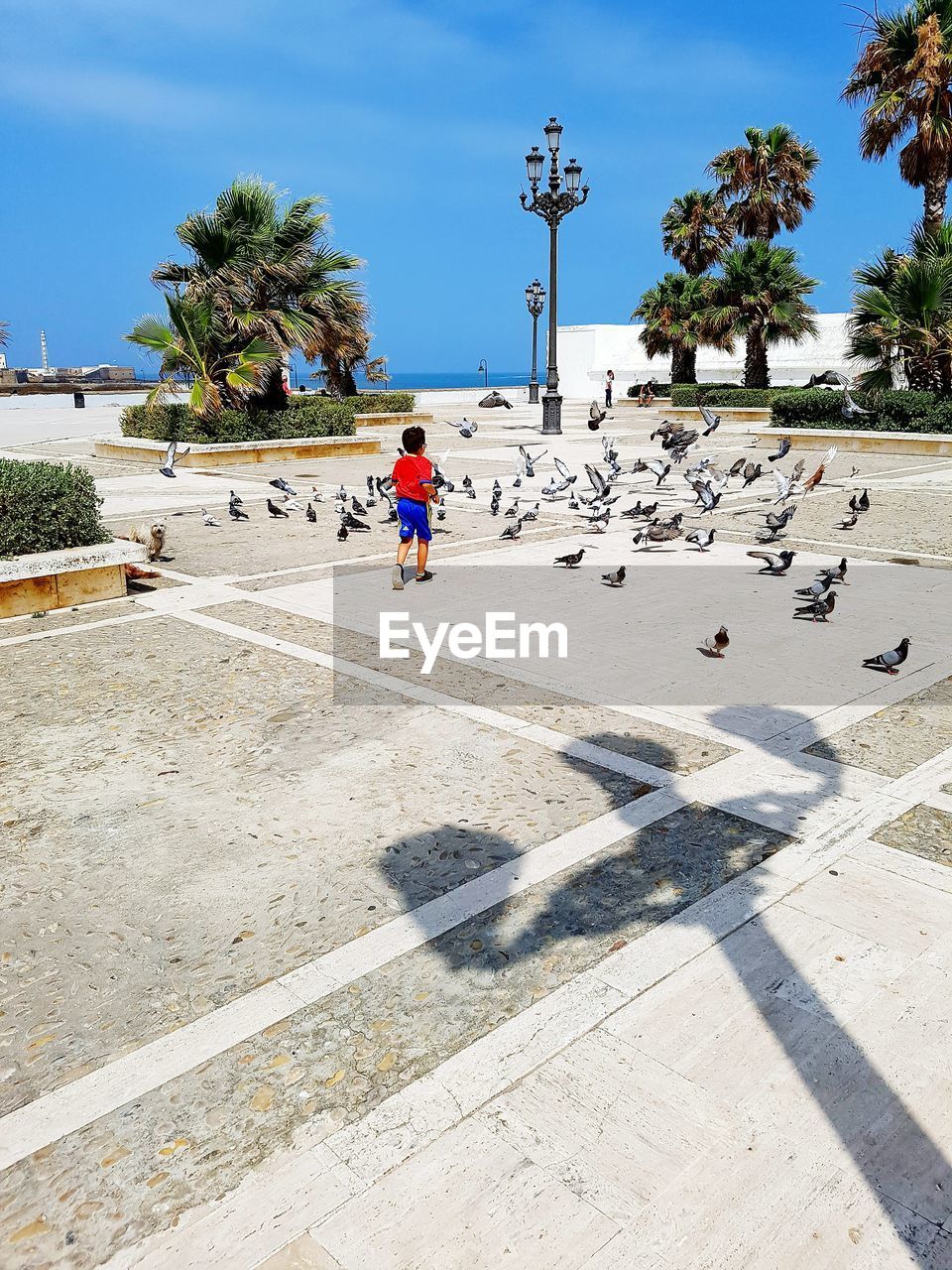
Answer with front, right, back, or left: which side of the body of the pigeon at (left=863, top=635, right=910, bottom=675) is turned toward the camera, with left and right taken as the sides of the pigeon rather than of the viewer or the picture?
right

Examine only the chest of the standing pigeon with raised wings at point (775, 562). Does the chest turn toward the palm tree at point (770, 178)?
no

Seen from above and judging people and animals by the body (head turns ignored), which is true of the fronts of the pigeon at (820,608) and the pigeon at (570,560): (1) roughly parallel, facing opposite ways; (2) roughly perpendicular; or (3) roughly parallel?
roughly parallel

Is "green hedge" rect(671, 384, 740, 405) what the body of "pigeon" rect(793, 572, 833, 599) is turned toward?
no

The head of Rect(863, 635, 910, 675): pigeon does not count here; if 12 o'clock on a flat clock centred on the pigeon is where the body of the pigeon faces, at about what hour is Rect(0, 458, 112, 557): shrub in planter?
The shrub in planter is roughly at 6 o'clock from the pigeon.

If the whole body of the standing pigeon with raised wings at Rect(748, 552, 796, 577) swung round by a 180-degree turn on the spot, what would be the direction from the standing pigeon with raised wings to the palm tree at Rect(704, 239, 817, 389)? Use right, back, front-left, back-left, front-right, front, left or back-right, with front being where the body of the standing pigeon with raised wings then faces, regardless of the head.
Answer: right

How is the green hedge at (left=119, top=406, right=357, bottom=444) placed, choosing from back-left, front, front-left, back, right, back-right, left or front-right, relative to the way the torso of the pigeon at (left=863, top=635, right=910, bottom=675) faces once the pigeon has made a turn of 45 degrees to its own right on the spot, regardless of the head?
back

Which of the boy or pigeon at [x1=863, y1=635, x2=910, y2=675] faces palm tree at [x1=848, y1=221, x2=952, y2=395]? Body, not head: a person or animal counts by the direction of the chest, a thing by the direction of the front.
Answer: the boy
